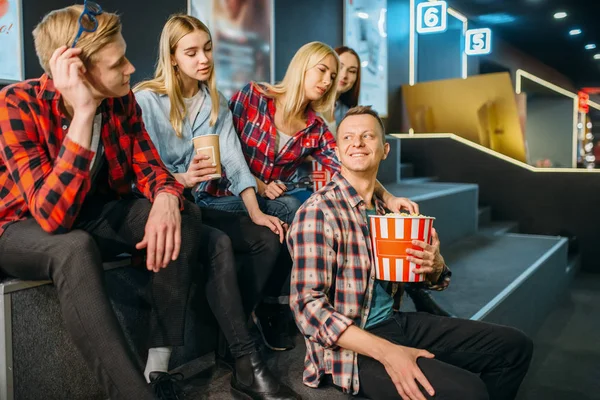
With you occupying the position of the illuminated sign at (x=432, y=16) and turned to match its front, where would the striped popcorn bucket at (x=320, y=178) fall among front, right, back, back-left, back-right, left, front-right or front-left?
front

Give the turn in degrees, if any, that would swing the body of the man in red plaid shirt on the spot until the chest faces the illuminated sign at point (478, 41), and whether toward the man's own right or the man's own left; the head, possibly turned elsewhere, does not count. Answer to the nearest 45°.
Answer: approximately 90° to the man's own left

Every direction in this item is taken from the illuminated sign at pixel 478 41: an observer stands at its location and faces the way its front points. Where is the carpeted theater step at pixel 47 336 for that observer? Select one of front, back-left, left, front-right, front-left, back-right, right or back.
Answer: front

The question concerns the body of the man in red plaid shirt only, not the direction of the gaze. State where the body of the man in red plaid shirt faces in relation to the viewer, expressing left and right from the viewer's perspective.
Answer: facing the viewer and to the right of the viewer

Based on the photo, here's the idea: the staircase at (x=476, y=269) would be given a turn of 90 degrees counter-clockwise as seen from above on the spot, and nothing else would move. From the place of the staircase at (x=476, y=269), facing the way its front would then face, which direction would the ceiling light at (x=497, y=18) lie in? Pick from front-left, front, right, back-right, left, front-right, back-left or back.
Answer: front-left

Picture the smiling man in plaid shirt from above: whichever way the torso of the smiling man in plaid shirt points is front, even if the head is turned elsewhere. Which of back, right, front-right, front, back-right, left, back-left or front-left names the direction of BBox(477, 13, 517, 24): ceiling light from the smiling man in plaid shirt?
back-left

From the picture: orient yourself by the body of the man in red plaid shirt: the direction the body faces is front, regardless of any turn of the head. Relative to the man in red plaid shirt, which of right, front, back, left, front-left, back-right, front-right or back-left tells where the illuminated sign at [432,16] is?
left

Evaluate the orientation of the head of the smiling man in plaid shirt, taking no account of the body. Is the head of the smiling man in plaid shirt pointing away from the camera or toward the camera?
toward the camera

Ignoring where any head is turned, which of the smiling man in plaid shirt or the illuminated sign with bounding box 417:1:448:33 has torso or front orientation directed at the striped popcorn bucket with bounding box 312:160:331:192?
the illuminated sign

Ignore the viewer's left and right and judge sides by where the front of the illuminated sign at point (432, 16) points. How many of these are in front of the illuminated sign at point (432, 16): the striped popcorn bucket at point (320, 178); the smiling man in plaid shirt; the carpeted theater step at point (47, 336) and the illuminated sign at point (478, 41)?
3

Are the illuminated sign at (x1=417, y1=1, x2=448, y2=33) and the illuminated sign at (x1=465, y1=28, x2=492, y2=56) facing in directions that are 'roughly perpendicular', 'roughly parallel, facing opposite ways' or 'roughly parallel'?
roughly parallel

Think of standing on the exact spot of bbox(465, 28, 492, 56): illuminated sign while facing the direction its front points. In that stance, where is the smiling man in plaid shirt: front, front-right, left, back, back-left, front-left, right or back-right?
front

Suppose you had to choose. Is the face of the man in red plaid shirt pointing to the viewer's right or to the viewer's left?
to the viewer's right

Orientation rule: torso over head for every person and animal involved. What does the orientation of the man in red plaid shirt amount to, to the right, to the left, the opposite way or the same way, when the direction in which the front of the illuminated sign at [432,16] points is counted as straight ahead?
to the left

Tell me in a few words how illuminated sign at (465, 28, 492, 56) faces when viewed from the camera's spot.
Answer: facing the viewer

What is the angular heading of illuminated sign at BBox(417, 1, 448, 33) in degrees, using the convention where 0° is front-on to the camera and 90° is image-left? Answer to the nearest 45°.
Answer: approximately 0°

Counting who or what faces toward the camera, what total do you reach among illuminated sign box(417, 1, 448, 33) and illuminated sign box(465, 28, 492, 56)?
2

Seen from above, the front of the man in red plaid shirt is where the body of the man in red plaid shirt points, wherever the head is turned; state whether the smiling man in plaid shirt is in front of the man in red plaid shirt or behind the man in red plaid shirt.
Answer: in front

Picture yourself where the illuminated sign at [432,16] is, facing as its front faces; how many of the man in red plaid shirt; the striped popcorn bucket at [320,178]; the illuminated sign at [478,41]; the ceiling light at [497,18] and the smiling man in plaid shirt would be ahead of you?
3
